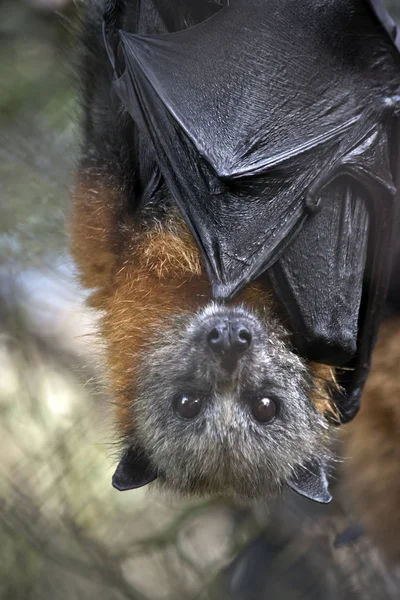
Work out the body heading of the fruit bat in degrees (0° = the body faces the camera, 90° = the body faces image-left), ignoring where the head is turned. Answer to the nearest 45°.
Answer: approximately 0°
